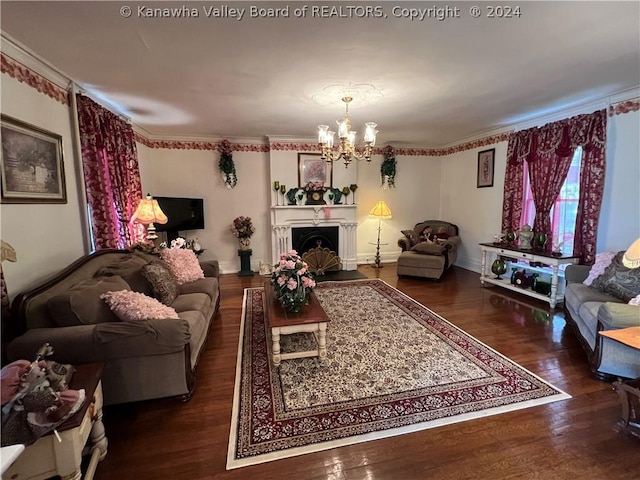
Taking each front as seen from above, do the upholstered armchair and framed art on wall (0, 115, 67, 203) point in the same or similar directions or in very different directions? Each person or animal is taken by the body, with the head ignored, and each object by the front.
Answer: very different directions

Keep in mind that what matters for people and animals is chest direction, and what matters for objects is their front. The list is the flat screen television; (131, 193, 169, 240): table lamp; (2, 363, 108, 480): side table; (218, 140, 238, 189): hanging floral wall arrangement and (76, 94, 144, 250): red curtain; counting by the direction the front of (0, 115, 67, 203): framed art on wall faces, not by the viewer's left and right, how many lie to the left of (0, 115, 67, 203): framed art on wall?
4

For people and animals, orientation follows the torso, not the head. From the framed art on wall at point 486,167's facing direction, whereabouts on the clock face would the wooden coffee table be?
The wooden coffee table is roughly at 11 o'clock from the framed art on wall.

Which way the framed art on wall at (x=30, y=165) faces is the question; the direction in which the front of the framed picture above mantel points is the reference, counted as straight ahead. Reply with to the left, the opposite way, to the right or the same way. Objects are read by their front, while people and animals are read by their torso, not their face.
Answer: to the left

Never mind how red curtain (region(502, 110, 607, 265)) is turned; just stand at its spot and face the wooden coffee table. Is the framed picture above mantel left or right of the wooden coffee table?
right

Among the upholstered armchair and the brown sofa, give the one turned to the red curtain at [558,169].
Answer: the brown sofa

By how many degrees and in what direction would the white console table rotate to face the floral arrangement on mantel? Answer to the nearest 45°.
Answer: approximately 45° to its right

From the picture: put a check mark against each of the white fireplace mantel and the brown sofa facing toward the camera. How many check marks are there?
1

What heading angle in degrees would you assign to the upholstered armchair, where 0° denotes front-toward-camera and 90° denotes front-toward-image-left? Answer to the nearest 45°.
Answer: approximately 45°

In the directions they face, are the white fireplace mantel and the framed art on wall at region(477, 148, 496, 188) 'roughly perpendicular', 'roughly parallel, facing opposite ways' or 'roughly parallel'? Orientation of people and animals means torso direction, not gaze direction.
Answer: roughly perpendicular
